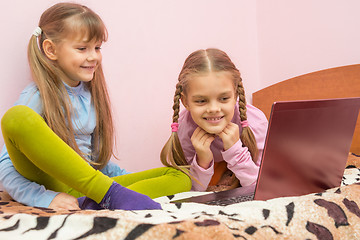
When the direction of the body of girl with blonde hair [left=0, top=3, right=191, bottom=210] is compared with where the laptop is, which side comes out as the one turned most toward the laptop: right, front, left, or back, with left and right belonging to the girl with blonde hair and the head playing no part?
front

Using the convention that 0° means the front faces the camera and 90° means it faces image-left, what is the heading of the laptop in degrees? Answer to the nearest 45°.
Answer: approximately 135°

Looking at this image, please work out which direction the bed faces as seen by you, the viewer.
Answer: facing the viewer and to the left of the viewer

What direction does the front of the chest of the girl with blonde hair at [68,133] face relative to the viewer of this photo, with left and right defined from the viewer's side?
facing the viewer and to the right of the viewer

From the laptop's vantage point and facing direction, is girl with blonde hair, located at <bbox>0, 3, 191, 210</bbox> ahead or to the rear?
ahead
